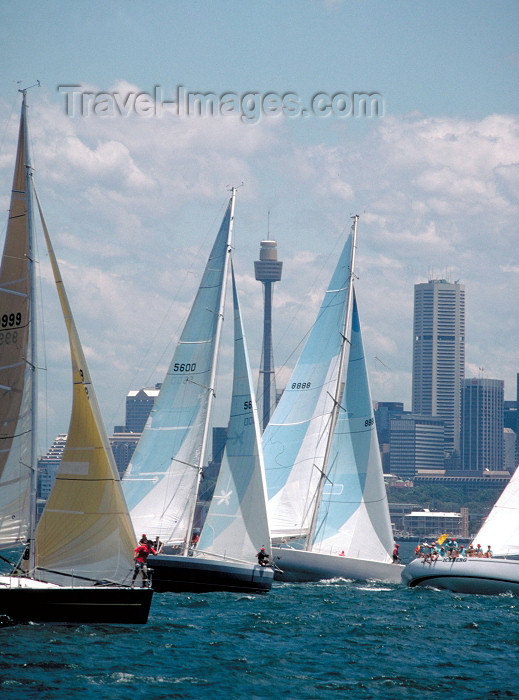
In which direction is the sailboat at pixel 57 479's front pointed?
to the viewer's right

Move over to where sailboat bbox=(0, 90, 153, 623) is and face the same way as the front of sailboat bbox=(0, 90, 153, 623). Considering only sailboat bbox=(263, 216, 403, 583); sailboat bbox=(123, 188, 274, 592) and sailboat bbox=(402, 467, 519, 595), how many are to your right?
0

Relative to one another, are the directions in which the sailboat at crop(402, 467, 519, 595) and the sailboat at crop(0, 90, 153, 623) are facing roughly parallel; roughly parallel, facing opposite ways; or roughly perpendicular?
roughly parallel
